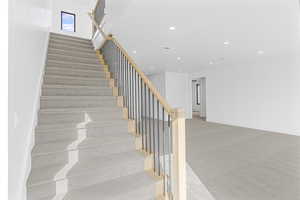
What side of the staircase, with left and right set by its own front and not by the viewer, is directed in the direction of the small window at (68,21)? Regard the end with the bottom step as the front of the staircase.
back

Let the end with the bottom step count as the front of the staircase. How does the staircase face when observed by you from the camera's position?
facing the viewer
